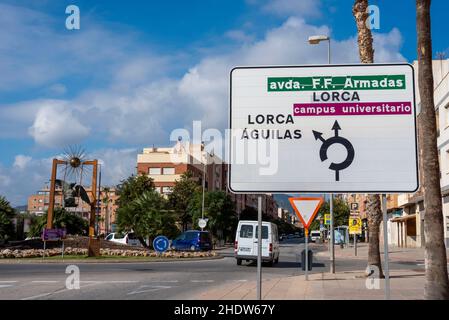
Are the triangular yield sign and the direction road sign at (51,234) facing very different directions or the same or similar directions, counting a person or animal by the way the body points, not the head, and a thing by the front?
same or similar directions

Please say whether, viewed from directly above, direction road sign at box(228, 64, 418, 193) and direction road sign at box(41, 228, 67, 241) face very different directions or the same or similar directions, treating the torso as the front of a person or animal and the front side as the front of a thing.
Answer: same or similar directions

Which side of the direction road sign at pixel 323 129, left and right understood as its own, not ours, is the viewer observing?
front

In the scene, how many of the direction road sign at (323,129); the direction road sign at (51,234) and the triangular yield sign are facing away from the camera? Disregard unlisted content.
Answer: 0

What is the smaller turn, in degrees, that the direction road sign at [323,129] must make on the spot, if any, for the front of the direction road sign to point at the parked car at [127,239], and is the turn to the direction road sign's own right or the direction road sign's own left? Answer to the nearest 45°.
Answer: approximately 135° to the direction road sign's own right

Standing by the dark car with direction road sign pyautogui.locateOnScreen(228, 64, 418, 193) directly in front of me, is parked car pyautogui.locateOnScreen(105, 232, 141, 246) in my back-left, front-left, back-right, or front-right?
back-right

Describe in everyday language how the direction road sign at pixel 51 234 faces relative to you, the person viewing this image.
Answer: facing the viewer

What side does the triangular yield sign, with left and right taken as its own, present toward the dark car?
back

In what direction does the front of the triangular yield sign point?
toward the camera

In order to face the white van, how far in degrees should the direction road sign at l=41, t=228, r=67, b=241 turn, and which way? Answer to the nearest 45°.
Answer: approximately 45° to its left
